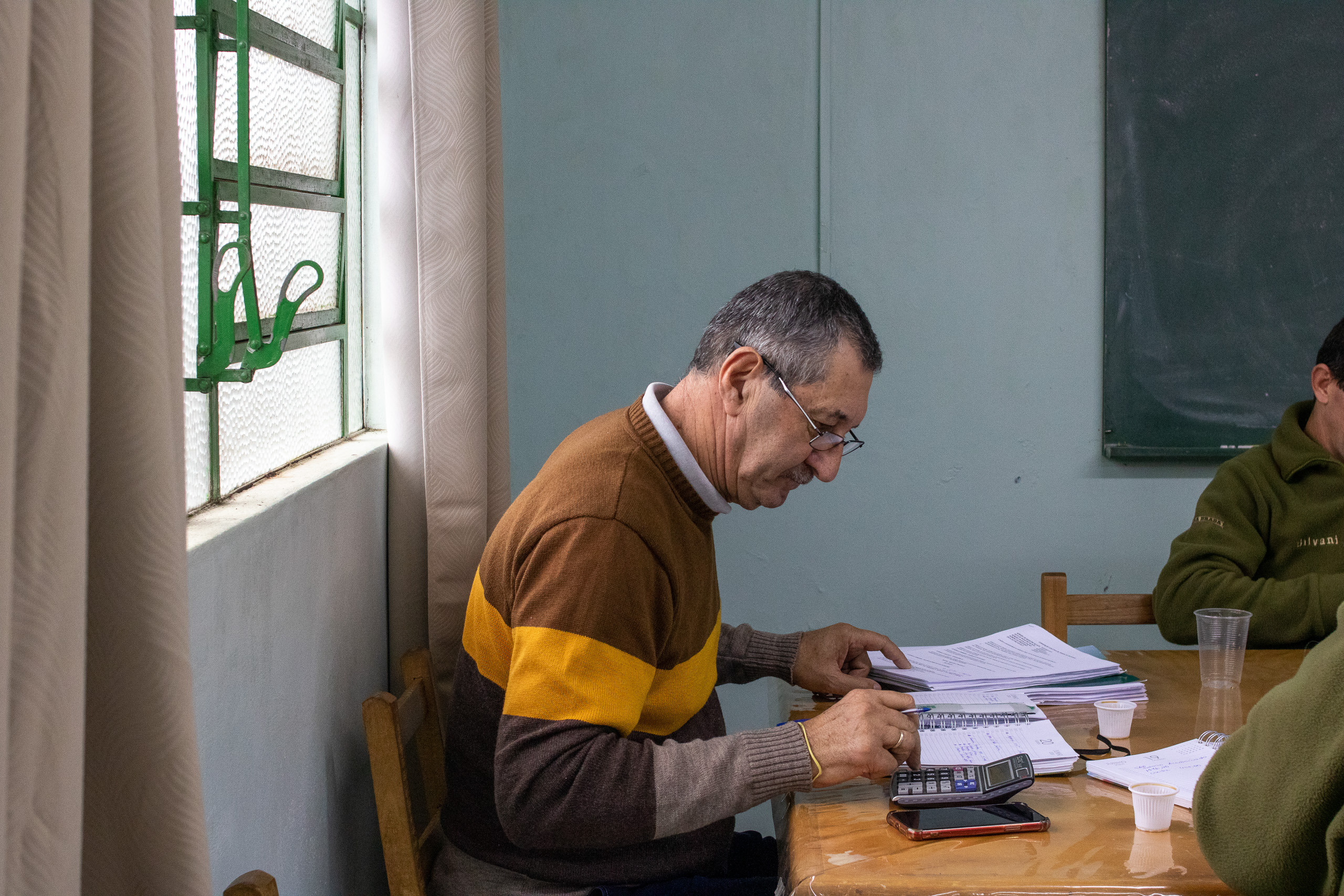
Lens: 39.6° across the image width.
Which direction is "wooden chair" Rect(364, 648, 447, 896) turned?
to the viewer's right

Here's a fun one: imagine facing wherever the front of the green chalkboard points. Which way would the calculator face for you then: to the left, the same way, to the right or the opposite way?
to the right

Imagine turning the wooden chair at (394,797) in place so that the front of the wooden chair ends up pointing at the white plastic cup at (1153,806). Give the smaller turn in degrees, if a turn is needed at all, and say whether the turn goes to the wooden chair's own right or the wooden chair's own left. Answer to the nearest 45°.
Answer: approximately 45° to the wooden chair's own right

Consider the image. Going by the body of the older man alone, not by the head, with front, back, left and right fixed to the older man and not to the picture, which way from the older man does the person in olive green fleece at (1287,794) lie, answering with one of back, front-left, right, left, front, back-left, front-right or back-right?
front-right

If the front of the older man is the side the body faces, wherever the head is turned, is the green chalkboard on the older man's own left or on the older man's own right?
on the older man's own left

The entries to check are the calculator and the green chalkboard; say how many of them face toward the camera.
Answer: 1

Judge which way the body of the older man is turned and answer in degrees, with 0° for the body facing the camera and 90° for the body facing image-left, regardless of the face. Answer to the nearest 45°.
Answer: approximately 270°

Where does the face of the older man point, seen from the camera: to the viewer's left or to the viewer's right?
to the viewer's right

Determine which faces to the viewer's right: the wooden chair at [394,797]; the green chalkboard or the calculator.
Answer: the wooden chair
